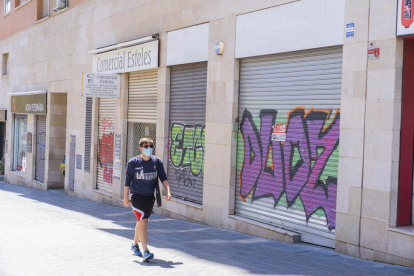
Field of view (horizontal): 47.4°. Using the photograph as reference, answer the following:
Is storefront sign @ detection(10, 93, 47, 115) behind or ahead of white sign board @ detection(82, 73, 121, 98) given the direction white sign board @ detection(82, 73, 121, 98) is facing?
behind

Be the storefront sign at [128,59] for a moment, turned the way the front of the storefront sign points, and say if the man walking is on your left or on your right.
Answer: on your left

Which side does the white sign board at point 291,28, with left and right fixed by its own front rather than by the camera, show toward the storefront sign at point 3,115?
right

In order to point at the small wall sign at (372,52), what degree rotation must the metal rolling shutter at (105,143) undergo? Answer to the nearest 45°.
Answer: approximately 45° to its left

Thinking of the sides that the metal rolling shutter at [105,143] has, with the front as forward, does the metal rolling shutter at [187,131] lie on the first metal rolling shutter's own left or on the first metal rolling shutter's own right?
on the first metal rolling shutter's own left

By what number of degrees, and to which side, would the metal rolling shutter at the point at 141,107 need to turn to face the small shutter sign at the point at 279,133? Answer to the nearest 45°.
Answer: approximately 90° to its left

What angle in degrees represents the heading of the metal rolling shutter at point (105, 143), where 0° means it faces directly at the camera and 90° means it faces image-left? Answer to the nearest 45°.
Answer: approximately 45°

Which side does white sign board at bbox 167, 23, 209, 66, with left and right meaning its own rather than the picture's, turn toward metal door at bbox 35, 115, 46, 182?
right

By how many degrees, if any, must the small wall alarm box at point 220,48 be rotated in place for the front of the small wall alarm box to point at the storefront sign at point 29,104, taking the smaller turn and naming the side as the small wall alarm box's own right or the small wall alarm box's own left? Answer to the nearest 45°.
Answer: approximately 90° to the small wall alarm box's own right

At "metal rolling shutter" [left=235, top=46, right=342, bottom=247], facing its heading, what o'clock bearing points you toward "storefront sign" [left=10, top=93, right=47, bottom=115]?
The storefront sign is roughly at 3 o'clock from the metal rolling shutter.

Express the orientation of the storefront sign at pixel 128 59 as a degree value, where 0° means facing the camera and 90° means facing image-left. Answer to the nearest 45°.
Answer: approximately 45°

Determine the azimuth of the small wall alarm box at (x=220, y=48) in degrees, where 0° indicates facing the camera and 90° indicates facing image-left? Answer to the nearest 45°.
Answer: approximately 45°

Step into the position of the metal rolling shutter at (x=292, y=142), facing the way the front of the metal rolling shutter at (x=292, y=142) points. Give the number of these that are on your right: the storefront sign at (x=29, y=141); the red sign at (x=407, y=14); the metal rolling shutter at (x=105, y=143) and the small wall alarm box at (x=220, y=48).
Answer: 3
